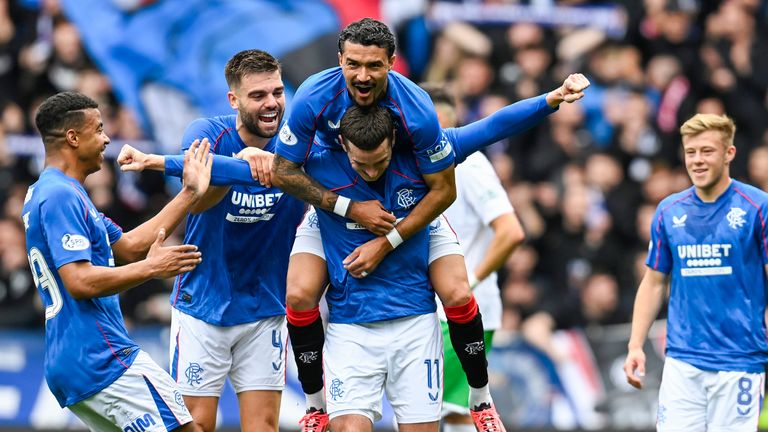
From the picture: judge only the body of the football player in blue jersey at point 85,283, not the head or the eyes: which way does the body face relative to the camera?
to the viewer's right

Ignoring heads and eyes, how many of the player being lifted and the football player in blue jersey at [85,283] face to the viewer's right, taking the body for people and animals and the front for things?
1

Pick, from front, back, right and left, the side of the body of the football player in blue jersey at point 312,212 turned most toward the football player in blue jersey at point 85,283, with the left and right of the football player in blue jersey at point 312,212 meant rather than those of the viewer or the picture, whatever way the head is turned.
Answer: right

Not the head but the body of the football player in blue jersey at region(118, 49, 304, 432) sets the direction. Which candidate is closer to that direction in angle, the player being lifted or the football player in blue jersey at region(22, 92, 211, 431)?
the player being lifted

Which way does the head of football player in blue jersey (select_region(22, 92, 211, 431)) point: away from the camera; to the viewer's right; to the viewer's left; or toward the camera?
to the viewer's right

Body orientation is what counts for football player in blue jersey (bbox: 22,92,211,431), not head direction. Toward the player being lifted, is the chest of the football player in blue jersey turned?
yes

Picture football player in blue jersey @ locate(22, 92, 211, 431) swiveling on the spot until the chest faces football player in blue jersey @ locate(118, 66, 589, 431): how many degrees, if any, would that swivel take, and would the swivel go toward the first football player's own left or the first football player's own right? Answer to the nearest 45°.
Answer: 0° — they already face them

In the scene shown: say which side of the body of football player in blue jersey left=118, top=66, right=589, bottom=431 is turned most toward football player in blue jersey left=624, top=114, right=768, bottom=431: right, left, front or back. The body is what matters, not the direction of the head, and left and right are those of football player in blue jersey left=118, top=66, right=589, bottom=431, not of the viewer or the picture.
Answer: left

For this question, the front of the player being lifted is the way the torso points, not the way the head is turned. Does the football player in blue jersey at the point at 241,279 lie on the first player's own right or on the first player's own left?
on the first player's own right

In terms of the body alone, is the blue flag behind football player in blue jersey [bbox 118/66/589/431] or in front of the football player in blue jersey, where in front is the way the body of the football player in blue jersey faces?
behind

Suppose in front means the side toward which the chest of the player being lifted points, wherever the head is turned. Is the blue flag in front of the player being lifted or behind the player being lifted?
behind

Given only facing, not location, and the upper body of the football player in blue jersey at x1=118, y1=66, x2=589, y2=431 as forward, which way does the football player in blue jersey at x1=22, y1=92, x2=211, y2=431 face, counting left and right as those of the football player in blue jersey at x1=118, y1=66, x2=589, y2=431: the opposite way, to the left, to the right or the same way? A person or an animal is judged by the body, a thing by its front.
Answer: to the left
